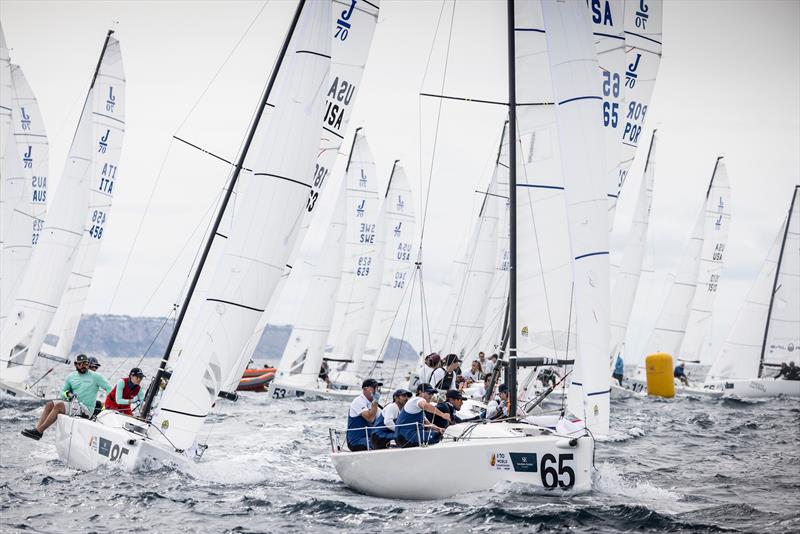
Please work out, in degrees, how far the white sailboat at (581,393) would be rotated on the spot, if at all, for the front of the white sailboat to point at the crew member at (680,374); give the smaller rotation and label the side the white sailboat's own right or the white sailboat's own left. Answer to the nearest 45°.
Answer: approximately 135° to the white sailboat's own left

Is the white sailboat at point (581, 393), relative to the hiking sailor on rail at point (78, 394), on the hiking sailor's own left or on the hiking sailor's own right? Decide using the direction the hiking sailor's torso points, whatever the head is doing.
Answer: on the hiking sailor's own left

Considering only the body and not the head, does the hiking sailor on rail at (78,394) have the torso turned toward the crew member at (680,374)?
no

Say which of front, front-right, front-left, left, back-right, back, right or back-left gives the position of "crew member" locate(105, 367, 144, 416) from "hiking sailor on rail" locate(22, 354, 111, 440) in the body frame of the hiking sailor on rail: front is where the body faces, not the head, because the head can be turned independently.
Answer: left

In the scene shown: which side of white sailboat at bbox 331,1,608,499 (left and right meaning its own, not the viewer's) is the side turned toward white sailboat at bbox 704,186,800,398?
left

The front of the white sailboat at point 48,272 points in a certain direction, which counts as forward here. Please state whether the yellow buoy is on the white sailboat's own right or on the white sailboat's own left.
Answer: on the white sailboat's own left

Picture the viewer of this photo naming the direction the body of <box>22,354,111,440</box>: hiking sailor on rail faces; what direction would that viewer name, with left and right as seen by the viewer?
facing the viewer and to the left of the viewer

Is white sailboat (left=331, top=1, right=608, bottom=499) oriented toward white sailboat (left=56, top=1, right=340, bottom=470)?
no

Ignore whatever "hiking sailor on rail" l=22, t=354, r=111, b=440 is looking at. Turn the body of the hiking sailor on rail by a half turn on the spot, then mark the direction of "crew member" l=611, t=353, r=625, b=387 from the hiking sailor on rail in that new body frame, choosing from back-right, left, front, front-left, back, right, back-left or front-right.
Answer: front
